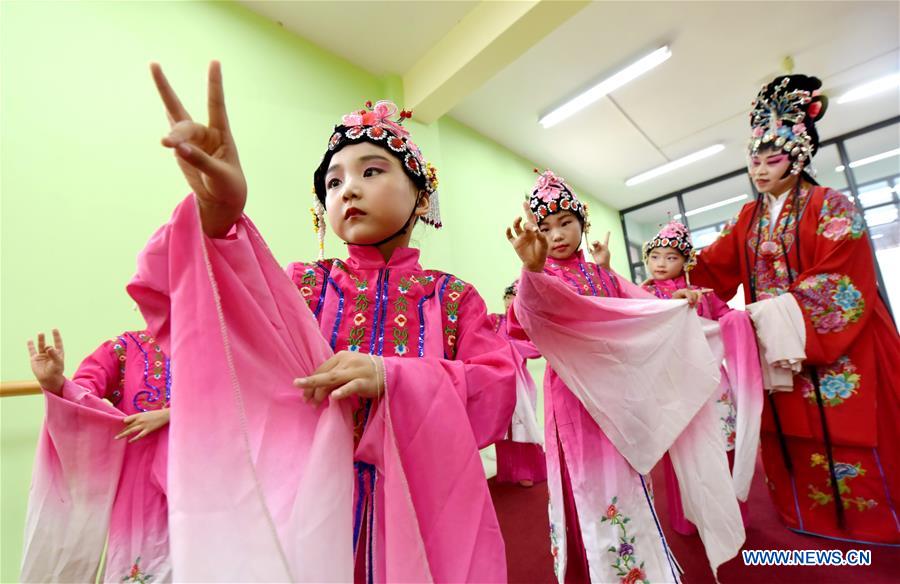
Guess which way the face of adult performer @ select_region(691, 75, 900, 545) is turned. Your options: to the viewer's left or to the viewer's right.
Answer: to the viewer's left

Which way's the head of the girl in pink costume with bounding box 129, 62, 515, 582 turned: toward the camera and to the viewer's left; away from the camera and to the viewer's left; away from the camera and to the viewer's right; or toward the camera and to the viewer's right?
toward the camera and to the viewer's left

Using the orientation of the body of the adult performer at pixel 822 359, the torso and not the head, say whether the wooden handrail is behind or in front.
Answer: in front

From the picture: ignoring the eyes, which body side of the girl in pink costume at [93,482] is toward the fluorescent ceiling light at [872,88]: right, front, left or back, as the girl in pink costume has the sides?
left

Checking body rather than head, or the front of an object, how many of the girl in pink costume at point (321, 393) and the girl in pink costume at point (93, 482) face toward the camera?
2

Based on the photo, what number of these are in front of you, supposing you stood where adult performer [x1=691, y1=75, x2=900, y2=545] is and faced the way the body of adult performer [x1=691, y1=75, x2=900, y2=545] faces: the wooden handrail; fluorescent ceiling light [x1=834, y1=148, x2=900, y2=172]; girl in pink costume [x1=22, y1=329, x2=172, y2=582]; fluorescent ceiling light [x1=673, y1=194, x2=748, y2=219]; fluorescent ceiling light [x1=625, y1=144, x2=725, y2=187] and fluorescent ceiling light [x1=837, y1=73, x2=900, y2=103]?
2

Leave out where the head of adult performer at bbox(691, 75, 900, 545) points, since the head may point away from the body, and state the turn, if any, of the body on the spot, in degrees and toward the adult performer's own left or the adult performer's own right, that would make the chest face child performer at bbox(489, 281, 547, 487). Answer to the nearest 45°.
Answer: approximately 45° to the adult performer's own right

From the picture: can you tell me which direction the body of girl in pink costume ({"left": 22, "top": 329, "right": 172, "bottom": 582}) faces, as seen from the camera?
toward the camera

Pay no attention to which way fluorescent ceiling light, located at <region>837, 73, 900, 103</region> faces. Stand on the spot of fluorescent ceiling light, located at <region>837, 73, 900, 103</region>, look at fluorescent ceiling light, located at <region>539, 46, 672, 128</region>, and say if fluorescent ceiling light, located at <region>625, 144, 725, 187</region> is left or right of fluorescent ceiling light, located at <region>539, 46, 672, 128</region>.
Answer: right

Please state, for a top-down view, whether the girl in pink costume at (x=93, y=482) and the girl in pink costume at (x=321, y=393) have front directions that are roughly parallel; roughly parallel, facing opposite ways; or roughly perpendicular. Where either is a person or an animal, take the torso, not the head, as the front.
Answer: roughly parallel

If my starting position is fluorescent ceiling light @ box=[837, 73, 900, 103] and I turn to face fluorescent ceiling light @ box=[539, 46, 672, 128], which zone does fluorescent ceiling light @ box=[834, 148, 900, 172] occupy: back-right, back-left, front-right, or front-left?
back-right

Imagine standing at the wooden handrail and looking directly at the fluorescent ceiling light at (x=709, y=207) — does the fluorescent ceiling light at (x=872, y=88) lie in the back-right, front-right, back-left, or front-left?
front-right

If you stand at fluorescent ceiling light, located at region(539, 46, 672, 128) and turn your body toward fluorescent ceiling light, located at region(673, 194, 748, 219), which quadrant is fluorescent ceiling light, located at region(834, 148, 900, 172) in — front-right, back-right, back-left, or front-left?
front-right

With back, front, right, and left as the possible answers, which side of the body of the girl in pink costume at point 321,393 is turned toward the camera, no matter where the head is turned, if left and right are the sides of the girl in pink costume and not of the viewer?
front

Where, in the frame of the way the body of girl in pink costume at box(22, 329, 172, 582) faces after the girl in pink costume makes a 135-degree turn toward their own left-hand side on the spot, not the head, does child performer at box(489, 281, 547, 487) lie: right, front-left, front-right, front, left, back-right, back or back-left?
front-right
